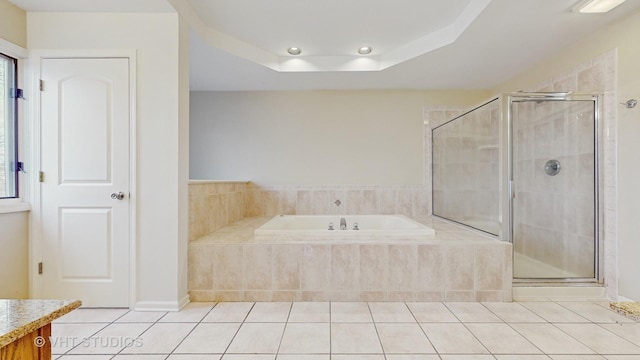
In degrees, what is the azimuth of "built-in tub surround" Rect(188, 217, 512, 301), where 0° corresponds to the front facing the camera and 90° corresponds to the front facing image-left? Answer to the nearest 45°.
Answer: approximately 0°

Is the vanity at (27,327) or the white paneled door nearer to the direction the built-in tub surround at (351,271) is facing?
the vanity

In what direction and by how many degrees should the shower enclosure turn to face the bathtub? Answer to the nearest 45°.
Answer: approximately 90° to its right

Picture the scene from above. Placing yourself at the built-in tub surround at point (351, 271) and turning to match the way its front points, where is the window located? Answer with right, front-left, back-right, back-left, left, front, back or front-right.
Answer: right

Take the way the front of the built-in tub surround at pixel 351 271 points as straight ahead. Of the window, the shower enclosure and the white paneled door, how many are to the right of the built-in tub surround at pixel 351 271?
2

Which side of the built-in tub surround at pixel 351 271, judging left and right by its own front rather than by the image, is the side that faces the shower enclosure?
left

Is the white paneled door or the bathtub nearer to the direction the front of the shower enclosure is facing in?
the white paneled door

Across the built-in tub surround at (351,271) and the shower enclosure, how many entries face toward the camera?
2

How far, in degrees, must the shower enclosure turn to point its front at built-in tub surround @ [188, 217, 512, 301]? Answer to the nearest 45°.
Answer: approximately 45° to its right

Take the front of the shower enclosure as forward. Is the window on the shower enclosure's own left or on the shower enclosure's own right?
on the shower enclosure's own right

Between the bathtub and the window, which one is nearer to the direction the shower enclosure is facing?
the window
